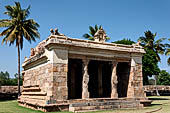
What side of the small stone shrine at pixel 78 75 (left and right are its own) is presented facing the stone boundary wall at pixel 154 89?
left

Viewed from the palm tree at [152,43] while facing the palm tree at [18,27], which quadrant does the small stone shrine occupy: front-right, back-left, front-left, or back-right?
front-left

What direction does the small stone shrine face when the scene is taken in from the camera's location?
facing the viewer and to the right of the viewer

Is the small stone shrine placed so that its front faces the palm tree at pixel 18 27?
no

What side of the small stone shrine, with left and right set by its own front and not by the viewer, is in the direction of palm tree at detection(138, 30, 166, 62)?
left
